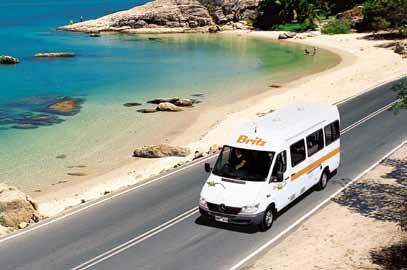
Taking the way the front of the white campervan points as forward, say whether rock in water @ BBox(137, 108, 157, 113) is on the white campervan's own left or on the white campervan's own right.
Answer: on the white campervan's own right

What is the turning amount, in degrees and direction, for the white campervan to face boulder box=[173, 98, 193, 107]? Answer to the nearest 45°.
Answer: approximately 135° to its right

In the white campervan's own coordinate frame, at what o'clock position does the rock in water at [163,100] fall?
The rock in water is roughly at 4 o'clock from the white campervan.

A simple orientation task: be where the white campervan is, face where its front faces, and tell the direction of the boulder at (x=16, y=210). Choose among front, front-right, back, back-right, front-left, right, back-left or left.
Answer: front-right

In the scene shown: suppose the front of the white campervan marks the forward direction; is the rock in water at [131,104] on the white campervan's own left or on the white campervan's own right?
on the white campervan's own right

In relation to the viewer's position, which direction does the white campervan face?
facing the viewer and to the left of the viewer

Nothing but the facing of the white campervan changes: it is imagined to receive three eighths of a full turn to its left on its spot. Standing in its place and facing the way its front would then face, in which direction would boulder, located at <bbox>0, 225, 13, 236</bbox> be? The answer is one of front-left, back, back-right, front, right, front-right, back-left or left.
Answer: back

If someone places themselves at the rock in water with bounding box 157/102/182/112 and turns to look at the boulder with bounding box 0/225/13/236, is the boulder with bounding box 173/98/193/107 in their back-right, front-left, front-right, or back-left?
back-left

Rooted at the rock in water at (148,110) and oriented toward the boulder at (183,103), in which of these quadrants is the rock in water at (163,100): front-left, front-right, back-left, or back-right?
front-left

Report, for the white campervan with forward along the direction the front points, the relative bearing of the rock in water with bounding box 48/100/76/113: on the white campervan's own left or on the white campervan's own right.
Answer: on the white campervan's own right

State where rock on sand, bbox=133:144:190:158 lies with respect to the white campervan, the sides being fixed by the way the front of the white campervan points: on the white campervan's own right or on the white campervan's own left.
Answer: on the white campervan's own right

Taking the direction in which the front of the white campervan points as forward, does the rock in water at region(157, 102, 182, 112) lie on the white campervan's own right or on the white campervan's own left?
on the white campervan's own right

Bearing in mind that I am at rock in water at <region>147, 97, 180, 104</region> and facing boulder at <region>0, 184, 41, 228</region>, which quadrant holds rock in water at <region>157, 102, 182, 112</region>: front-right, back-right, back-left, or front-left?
front-left
